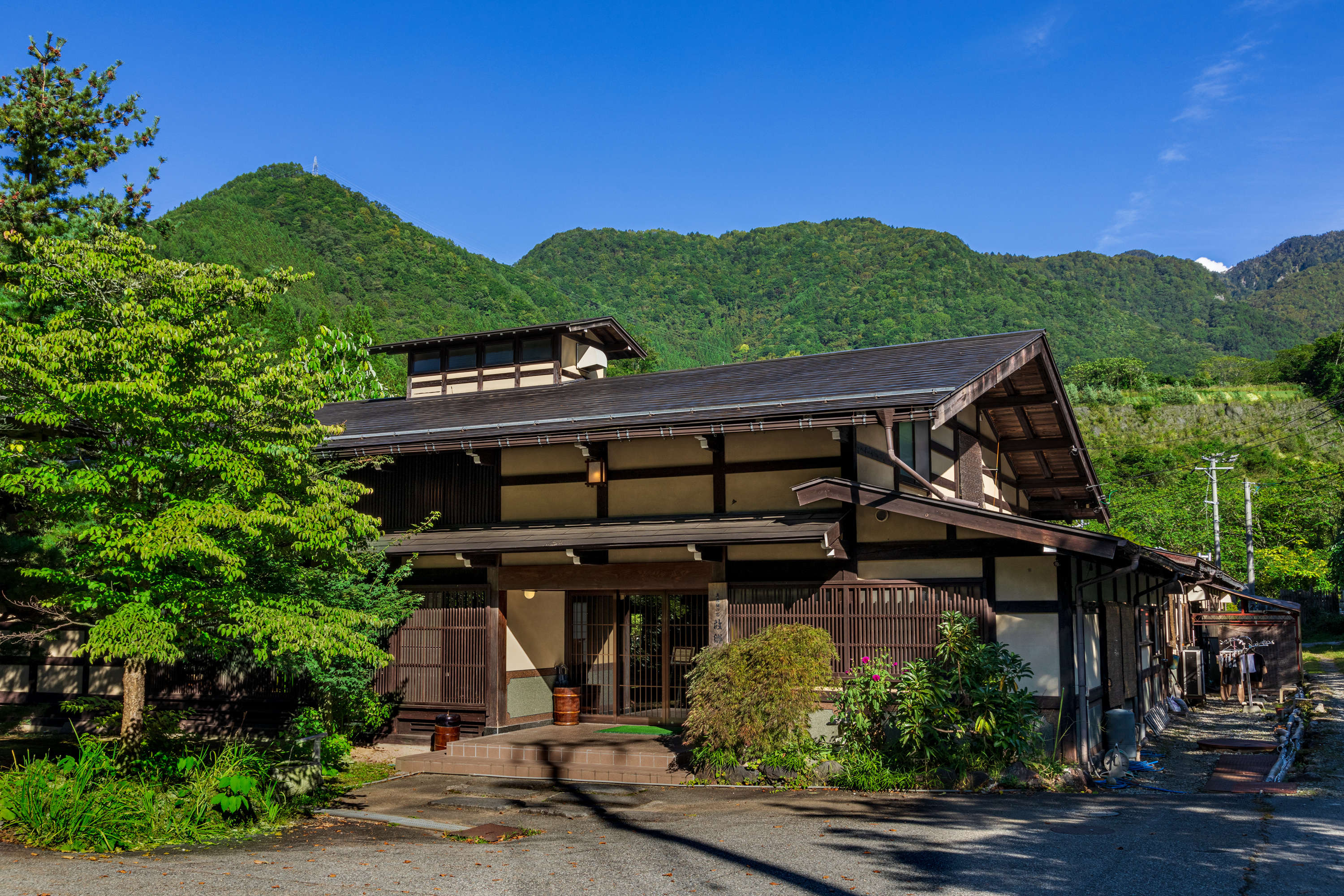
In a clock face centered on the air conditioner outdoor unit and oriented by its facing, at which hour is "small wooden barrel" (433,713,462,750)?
The small wooden barrel is roughly at 4 o'clock from the air conditioner outdoor unit.

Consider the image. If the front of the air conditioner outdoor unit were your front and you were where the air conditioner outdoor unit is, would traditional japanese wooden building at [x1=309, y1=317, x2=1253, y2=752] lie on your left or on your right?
on your right

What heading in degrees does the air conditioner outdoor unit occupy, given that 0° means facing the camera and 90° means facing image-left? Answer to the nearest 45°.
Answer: approximately 270°

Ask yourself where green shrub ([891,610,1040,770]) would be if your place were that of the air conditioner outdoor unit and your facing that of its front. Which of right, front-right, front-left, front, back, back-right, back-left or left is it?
right

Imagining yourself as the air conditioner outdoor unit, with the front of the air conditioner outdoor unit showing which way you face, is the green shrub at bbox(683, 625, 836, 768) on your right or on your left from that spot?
on your right

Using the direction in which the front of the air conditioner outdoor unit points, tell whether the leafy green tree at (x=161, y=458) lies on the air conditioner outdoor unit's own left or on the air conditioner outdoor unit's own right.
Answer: on the air conditioner outdoor unit's own right

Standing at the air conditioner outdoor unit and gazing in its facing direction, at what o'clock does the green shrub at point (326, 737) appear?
The green shrub is roughly at 4 o'clock from the air conditioner outdoor unit.
